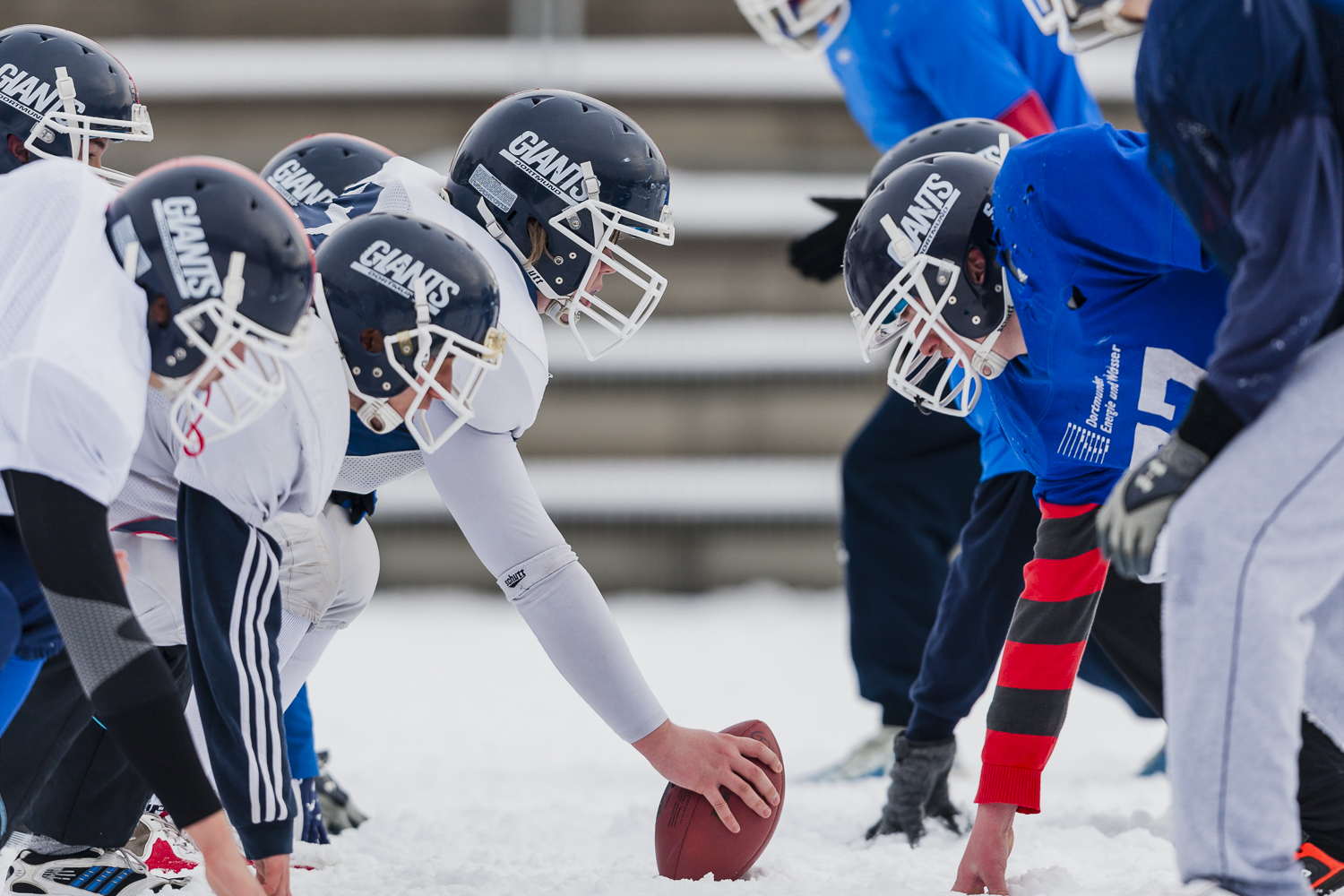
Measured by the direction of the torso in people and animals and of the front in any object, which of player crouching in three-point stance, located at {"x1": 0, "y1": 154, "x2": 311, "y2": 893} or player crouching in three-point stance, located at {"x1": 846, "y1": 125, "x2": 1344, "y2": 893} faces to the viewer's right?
player crouching in three-point stance, located at {"x1": 0, "y1": 154, "x2": 311, "y2": 893}

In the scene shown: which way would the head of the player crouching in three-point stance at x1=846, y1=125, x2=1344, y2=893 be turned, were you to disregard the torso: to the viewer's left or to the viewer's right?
to the viewer's left

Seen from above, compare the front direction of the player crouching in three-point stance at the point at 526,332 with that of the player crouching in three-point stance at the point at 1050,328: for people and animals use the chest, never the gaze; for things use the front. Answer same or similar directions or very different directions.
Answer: very different directions

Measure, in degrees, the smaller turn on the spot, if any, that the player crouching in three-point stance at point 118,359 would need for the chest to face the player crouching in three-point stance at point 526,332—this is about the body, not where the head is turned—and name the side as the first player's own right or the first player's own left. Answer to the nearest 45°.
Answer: approximately 45° to the first player's own left

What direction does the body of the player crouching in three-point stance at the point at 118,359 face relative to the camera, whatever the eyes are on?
to the viewer's right

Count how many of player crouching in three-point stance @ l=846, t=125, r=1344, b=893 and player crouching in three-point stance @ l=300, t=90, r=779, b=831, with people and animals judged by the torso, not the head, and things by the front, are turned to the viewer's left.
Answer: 1

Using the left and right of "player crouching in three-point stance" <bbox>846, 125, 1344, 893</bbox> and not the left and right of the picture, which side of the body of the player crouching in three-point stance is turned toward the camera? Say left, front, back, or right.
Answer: left

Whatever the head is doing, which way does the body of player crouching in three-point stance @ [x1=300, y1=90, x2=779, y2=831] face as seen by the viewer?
to the viewer's right

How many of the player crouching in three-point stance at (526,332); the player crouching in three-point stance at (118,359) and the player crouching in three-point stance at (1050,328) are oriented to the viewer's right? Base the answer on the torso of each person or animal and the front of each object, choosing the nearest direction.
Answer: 2

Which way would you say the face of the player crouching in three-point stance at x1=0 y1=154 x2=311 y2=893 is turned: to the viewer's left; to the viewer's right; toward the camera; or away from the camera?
to the viewer's right

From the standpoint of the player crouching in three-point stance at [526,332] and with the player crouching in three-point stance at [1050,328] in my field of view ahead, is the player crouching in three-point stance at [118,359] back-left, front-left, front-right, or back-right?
back-right

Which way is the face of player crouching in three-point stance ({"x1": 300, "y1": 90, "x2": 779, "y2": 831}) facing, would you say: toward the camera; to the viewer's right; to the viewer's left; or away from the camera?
to the viewer's right

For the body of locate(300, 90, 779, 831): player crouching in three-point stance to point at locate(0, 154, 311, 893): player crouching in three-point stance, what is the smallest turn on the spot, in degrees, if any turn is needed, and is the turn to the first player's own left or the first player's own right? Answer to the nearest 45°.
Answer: approximately 135° to the first player's own right

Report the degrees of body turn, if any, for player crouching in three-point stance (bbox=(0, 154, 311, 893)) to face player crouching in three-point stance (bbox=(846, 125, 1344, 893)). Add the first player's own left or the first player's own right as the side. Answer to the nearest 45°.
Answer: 0° — they already face them
